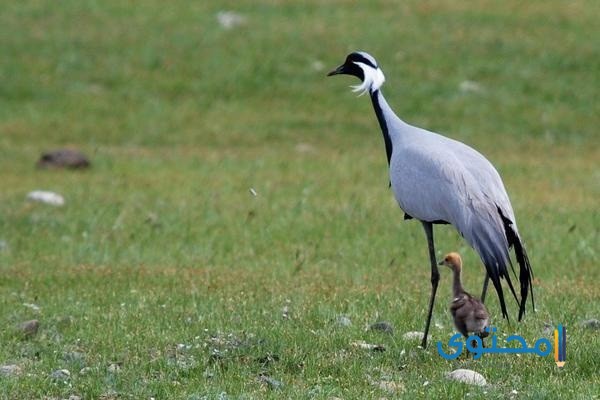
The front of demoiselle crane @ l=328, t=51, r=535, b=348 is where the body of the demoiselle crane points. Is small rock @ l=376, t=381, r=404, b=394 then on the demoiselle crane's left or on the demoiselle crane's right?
on the demoiselle crane's left

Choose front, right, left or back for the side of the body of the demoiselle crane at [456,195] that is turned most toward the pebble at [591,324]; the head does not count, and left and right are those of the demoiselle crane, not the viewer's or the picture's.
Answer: back

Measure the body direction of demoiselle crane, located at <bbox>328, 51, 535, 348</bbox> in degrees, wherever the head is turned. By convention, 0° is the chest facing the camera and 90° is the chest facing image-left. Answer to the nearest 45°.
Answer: approximately 90°

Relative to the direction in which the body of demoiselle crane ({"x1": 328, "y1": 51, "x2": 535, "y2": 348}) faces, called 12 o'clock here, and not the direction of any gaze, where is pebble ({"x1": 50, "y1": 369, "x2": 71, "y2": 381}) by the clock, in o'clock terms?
The pebble is roughly at 11 o'clock from the demoiselle crane.

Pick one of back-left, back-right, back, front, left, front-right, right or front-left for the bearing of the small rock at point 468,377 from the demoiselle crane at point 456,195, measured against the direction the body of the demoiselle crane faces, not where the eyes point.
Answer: left

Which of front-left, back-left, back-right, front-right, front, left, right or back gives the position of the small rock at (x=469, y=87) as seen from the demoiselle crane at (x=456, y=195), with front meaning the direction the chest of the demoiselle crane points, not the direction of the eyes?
right

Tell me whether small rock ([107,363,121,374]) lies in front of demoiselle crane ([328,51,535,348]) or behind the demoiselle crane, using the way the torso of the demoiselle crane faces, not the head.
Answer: in front

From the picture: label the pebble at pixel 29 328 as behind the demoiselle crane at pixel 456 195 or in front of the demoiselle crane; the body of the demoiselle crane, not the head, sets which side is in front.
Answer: in front

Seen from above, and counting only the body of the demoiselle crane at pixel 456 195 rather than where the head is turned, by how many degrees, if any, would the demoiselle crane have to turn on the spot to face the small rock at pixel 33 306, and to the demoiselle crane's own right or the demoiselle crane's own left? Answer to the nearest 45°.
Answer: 0° — it already faces it
